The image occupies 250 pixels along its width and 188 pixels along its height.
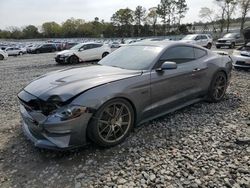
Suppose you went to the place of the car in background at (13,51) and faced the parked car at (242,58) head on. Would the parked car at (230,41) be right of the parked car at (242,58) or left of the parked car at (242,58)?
left

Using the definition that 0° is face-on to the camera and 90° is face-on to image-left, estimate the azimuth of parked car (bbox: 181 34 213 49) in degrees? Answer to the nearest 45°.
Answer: approximately 45°

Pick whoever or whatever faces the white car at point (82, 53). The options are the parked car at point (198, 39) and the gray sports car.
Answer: the parked car

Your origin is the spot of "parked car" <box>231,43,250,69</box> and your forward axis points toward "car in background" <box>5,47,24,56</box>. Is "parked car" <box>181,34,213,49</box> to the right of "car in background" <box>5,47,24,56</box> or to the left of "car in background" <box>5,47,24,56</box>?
right

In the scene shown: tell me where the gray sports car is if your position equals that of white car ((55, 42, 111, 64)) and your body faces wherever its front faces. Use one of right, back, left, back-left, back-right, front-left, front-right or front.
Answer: front-left

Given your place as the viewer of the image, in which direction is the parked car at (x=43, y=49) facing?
facing the viewer and to the left of the viewer

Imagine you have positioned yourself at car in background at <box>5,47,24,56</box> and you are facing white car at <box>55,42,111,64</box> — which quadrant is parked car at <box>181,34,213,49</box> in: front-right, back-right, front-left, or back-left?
front-left

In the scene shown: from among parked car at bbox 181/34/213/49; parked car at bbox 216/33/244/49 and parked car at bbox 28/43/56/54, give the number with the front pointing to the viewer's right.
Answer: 0

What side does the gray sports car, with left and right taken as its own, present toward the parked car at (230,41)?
back

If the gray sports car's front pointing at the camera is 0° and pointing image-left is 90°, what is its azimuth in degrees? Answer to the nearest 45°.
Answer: approximately 45°

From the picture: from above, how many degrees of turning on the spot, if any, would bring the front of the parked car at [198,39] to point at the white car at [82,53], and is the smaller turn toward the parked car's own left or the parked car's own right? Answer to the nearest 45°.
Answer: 0° — it already faces it

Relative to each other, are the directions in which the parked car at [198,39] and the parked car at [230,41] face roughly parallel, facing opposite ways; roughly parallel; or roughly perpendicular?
roughly parallel

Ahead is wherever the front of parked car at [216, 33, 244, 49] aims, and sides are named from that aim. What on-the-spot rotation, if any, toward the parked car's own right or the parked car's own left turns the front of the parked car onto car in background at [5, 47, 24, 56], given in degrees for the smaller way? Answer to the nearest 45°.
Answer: approximately 45° to the parked car's own right

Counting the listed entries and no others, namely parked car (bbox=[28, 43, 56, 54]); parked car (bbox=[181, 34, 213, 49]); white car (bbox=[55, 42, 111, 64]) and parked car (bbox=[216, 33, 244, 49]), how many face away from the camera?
0

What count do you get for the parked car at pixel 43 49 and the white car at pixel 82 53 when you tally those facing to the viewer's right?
0
